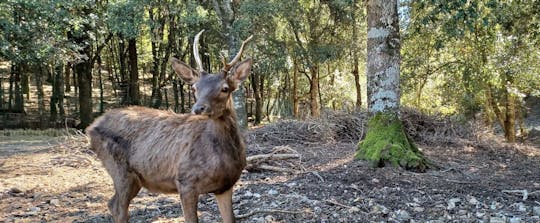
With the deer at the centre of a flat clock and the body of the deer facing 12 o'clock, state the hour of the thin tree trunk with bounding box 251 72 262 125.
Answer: The thin tree trunk is roughly at 8 o'clock from the deer.

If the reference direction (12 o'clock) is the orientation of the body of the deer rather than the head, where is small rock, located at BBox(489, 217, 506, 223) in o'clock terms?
The small rock is roughly at 11 o'clock from the deer.

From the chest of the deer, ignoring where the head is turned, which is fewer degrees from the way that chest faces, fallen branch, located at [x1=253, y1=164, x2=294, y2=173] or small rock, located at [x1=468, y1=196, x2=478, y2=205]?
the small rock

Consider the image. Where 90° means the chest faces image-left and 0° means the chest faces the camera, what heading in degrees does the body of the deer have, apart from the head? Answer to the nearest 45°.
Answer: approximately 315°

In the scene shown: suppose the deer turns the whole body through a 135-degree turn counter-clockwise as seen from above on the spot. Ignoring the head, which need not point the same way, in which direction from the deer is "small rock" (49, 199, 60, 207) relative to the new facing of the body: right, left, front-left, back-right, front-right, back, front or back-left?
front-left

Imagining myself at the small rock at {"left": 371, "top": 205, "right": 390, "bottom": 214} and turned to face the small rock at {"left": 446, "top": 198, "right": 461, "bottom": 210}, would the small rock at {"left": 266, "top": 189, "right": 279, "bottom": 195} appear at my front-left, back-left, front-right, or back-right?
back-left

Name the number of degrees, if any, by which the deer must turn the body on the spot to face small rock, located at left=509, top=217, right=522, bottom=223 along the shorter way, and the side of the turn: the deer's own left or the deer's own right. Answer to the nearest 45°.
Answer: approximately 45° to the deer's own left

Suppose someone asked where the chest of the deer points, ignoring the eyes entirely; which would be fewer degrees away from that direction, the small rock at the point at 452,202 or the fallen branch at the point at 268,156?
the small rock

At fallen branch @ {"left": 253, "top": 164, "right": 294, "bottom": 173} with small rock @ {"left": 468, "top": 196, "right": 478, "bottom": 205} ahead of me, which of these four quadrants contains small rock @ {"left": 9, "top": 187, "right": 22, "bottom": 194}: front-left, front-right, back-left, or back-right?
back-right

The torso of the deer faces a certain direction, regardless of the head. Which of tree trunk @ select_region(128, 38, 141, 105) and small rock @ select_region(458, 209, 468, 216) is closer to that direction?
the small rock

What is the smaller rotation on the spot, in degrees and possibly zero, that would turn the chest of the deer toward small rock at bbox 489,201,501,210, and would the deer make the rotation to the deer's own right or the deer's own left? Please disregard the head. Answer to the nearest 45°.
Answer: approximately 45° to the deer's own left

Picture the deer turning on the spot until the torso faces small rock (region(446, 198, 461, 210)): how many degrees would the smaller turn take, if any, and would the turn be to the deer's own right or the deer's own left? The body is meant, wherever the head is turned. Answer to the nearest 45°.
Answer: approximately 45° to the deer's own left

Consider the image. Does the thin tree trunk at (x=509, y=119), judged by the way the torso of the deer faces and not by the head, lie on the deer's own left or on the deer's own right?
on the deer's own left

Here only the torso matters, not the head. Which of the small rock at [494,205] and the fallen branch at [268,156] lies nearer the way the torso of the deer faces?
the small rock
